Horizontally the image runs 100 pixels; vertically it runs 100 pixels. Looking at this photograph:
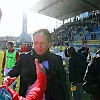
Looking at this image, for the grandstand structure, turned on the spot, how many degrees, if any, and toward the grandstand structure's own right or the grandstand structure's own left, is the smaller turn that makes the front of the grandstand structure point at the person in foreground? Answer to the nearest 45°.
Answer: approximately 45° to the grandstand structure's own left

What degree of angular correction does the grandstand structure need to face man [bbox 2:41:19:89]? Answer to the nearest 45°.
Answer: approximately 45° to its left

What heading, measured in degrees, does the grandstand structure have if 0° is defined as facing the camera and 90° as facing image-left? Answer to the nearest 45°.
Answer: approximately 45°
